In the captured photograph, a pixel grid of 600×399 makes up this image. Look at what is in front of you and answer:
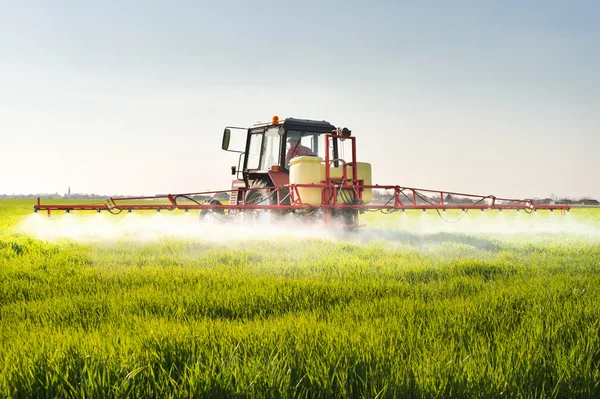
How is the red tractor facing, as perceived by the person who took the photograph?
facing away from the viewer and to the left of the viewer
